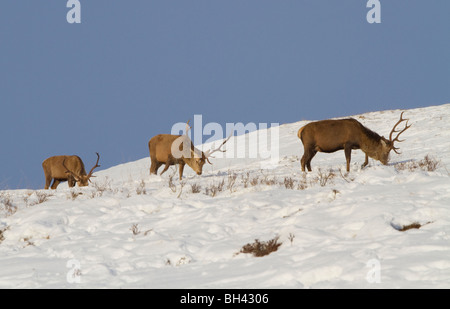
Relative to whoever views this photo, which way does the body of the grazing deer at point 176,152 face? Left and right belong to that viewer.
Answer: facing the viewer and to the right of the viewer

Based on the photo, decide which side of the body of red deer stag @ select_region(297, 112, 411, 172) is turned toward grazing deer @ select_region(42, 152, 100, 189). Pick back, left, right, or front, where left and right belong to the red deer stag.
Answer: back

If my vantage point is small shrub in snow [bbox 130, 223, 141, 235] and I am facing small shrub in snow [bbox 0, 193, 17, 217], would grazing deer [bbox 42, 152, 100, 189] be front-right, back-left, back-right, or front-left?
front-right

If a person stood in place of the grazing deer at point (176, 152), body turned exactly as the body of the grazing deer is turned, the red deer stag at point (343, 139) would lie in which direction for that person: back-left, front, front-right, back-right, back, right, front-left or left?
front

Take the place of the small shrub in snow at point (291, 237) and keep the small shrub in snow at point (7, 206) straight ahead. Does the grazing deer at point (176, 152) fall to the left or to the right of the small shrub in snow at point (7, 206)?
right

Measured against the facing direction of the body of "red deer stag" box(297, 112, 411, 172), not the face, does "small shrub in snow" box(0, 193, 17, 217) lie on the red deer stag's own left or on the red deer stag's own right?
on the red deer stag's own right

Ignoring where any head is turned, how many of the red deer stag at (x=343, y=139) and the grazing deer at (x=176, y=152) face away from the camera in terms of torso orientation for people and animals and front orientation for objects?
0

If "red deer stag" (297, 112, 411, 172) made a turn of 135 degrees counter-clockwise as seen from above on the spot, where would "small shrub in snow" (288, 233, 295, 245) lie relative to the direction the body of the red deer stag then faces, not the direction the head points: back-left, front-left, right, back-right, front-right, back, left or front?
back-left

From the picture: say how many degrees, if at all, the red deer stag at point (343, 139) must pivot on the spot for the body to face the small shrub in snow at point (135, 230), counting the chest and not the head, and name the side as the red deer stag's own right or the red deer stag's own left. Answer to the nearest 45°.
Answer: approximately 90° to the red deer stag's own right

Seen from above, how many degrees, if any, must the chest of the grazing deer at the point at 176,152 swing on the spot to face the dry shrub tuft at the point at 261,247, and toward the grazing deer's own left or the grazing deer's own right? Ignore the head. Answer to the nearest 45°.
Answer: approximately 45° to the grazing deer's own right

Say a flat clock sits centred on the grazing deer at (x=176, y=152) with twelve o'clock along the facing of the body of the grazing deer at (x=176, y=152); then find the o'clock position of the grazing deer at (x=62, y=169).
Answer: the grazing deer at (x=62, y=169) is roughly at 5 o'clock from the grazing deer at (x=176, y=152).

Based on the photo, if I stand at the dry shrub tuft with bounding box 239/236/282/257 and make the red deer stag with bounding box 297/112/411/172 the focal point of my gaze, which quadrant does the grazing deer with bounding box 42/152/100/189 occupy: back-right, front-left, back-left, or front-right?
front-left

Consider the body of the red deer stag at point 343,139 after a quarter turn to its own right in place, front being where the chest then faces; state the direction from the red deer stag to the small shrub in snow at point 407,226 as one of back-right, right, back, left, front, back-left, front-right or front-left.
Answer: front

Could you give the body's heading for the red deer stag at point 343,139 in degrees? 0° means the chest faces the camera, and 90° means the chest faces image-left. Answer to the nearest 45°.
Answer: approximately 270°

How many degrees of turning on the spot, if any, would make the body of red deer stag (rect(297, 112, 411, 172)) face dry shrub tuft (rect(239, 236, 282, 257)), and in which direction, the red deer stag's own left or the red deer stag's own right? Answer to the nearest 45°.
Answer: approximately 90° to the red deer stag's own right
